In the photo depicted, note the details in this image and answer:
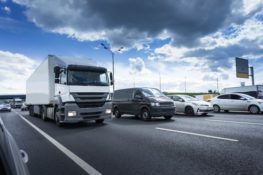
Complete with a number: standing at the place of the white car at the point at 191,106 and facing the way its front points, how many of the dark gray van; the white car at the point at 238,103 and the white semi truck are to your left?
1

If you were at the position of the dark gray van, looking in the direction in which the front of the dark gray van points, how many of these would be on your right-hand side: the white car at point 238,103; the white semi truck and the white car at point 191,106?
1

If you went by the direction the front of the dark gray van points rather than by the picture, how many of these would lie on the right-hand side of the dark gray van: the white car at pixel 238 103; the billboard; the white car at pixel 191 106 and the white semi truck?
1

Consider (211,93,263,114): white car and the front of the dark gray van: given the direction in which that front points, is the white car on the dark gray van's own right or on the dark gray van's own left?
on the dark gray van's own left

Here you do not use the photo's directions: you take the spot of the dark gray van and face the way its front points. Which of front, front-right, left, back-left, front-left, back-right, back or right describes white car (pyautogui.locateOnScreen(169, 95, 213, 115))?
left

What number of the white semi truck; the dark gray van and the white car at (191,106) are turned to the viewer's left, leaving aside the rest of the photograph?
0

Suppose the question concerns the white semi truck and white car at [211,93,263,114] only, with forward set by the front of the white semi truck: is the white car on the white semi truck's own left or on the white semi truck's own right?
on the white semi truck's own left

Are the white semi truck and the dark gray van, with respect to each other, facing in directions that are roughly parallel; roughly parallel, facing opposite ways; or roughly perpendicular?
roughly parallel

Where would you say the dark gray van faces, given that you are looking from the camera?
facing the viewer and to the right of the viewer

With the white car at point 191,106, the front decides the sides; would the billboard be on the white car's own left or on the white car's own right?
on the white car's own left

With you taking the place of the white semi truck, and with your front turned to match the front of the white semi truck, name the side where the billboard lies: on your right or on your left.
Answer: on your left

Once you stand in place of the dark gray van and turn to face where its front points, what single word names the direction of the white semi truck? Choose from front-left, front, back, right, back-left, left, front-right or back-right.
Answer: right
